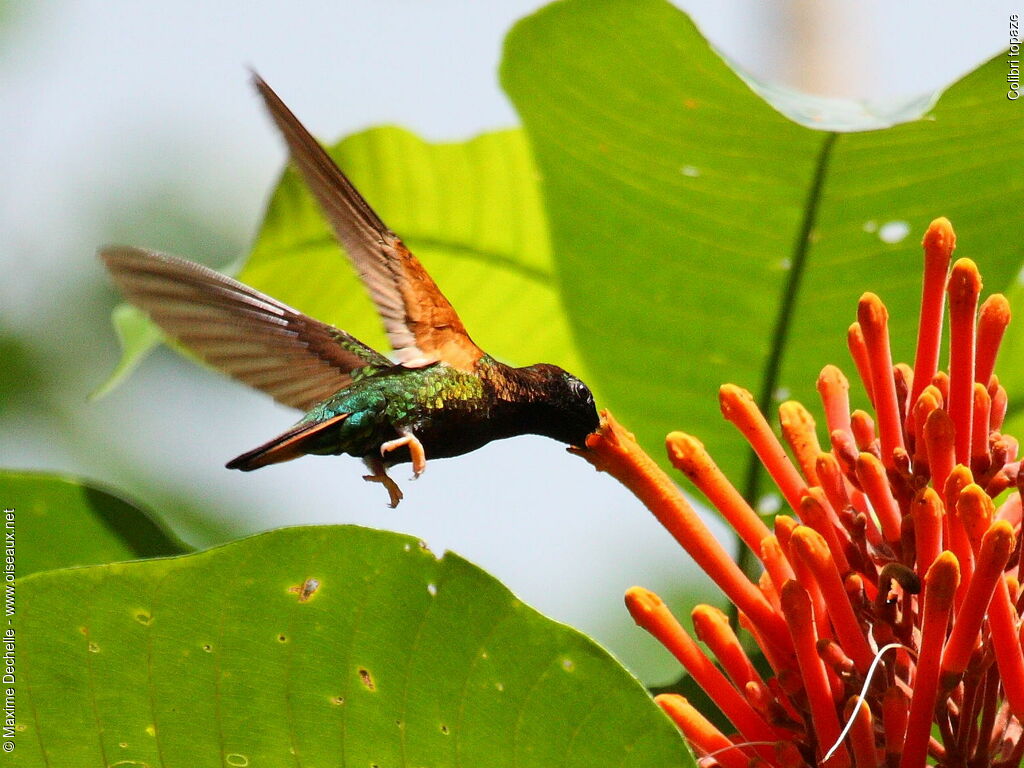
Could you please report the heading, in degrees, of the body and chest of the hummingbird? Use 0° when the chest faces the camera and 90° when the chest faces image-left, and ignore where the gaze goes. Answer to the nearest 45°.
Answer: approximately 270°

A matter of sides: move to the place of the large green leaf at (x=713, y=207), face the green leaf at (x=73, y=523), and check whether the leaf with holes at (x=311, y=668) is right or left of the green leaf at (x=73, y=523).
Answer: left

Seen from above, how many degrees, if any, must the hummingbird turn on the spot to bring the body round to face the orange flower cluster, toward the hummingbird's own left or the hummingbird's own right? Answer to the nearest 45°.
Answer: approximately 45° to the hummingbird's own right

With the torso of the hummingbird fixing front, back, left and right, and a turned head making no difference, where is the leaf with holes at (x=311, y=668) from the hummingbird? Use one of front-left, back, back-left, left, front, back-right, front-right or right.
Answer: right

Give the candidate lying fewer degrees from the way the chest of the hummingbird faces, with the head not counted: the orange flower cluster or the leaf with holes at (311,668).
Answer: the orange flower cluster
